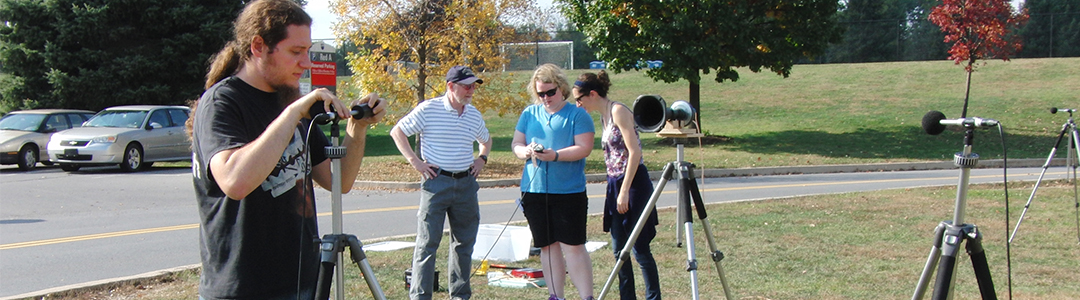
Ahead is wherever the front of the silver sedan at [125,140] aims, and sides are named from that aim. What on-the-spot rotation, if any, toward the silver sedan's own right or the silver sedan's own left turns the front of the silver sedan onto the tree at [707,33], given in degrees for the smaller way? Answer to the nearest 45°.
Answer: approximately 135° to the silver sedan's own left

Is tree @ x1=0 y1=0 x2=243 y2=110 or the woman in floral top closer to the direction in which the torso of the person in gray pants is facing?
the woman in floral top

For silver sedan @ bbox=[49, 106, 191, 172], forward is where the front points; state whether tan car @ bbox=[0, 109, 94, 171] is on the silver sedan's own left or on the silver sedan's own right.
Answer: on the silver sedan's own right

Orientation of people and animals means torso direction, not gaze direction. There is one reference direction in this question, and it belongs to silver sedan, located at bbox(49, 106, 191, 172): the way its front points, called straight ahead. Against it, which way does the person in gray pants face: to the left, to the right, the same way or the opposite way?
to the left

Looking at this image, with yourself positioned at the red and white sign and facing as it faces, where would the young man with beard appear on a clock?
The young man with beard is roughly at 12 o'clock from the red and white sign.

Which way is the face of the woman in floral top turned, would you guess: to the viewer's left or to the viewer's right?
to the viewer's left

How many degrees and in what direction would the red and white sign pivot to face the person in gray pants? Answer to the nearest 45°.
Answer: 0° — it already faces them

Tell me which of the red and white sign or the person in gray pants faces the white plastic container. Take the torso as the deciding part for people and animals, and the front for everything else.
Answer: the red and white sign

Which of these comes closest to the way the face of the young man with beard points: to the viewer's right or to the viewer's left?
to the viewer's right

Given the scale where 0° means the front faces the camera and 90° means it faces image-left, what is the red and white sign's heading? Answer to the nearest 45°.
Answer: approximately 0°
